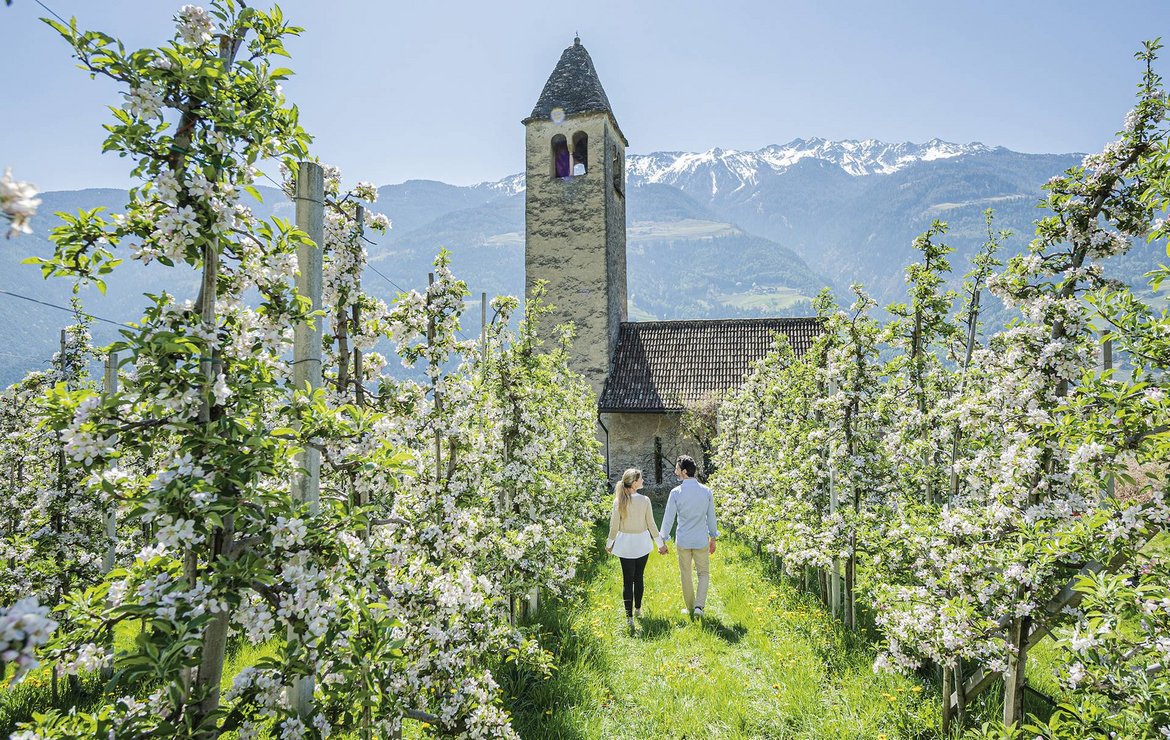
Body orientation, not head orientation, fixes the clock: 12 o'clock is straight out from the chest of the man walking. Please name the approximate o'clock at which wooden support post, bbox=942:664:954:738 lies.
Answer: The wooden support post is roughly at 5 o'clock from the man walking.

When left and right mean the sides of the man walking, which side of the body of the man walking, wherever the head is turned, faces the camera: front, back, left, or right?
back

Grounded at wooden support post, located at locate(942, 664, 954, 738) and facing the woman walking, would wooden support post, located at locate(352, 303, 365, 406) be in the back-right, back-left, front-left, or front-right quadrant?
front-left

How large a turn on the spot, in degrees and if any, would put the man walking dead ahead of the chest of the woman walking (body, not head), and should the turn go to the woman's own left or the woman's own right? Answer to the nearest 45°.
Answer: approximately 90° to the woman's own right

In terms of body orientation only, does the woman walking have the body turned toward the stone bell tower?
yes

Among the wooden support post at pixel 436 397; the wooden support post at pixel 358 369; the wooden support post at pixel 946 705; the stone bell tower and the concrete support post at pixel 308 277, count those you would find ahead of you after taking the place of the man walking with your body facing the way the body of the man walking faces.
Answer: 1

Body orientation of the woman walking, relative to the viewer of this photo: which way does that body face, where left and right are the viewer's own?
facing away from the viewer

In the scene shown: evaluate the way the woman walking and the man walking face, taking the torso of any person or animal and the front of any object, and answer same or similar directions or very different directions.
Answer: same or similar directions

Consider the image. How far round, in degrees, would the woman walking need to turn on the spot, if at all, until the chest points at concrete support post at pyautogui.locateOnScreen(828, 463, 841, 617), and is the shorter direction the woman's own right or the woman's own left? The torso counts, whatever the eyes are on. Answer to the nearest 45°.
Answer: approximately 90° to the woman's own right

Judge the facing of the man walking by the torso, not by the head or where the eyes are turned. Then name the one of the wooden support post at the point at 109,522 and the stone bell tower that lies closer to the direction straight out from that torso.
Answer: the stone bell tower

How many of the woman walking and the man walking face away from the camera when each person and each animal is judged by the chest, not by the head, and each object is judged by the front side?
2

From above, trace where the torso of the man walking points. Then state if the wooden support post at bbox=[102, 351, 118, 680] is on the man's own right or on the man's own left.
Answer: on the man's own left
